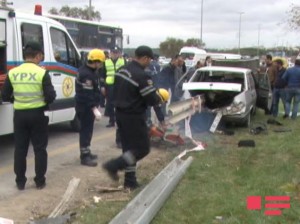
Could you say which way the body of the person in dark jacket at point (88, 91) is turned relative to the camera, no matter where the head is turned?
to the viewer's right

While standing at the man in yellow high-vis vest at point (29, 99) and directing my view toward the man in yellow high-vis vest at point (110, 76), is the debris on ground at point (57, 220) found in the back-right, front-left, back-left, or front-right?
back-right

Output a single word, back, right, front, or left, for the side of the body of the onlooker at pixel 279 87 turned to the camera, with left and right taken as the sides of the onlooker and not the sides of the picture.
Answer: left

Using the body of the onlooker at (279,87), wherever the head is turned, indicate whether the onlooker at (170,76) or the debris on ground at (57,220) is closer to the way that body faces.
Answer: the onlooker

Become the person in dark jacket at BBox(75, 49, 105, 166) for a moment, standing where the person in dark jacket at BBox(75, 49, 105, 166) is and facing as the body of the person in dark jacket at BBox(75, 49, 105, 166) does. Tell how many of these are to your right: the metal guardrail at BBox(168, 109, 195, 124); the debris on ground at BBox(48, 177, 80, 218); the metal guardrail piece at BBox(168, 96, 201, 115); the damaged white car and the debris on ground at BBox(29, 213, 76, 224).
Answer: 2
